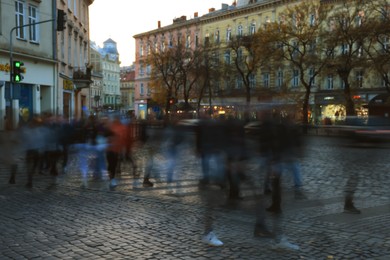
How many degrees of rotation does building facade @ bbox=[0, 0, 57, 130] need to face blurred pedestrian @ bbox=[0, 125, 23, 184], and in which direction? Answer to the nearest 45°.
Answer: approximately 45° to its right

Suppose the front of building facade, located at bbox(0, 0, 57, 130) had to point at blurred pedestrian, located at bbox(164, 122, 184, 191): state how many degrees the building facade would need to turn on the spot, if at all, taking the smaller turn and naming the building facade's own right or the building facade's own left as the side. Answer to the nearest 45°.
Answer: approximately 45° to the building facade's own right

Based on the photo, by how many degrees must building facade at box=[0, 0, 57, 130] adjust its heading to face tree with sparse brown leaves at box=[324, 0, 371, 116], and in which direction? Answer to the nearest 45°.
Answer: approximately 45° to its left

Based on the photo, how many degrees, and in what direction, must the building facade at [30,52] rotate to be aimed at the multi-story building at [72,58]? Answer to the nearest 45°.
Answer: approximately 90° to its left

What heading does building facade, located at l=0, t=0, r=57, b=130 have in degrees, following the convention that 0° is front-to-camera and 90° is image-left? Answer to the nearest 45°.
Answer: approximately 315°
